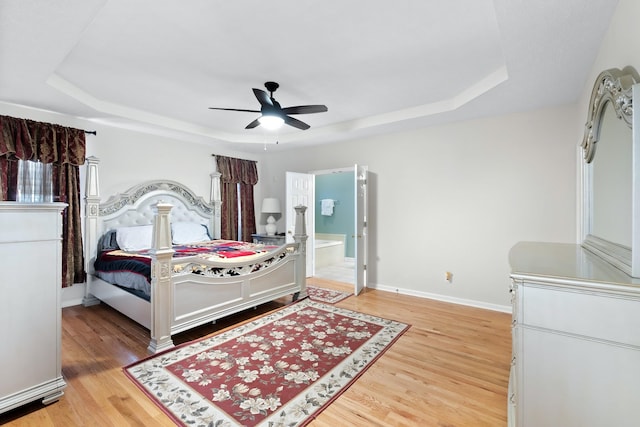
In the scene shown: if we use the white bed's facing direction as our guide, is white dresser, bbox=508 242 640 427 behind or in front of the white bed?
in front

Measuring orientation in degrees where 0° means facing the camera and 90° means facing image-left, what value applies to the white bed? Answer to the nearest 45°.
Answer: approximately 315°

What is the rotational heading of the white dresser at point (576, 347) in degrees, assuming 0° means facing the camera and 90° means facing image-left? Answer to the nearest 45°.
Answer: approximately 90°

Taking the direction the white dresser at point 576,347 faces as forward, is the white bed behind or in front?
in front

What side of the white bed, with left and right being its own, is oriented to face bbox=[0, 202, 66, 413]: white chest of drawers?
right

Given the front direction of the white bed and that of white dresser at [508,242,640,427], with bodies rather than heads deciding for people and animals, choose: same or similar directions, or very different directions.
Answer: very different directions

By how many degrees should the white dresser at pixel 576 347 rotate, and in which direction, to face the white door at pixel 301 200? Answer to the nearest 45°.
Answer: approximately 45° to its right

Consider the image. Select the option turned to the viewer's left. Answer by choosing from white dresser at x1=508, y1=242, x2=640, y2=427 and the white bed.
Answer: the white dresser

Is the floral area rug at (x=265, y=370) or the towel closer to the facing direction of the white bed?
the floral area rug

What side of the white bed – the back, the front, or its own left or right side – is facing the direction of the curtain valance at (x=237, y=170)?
left

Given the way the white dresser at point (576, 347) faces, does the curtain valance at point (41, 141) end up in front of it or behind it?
in front

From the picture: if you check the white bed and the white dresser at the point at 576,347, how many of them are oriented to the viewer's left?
1

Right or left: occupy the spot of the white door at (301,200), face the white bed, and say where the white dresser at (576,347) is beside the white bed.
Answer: left

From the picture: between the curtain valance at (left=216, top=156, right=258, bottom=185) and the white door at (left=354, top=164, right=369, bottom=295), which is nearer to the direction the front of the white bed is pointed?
the white door

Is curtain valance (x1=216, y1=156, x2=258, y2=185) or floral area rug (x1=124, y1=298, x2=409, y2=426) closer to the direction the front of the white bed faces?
the floral area rug

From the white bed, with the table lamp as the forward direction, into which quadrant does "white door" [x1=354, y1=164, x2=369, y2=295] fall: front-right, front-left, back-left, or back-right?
front-right

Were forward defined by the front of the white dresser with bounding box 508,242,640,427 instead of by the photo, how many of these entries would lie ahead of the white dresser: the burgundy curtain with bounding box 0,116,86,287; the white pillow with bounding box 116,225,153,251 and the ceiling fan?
3

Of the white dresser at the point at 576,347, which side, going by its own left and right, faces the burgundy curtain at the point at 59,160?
front
